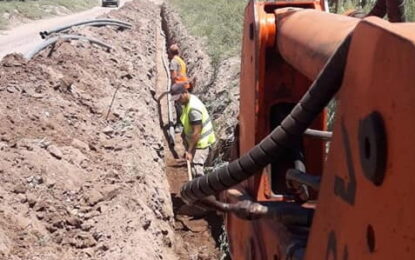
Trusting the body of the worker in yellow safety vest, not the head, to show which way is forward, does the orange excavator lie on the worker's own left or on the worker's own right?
on the worker's own left

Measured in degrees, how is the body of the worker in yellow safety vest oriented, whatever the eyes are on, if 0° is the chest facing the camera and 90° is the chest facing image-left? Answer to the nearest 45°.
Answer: approximately 90°

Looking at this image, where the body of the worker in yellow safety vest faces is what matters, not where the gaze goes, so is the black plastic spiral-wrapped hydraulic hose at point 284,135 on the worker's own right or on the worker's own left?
on the worker's own left
